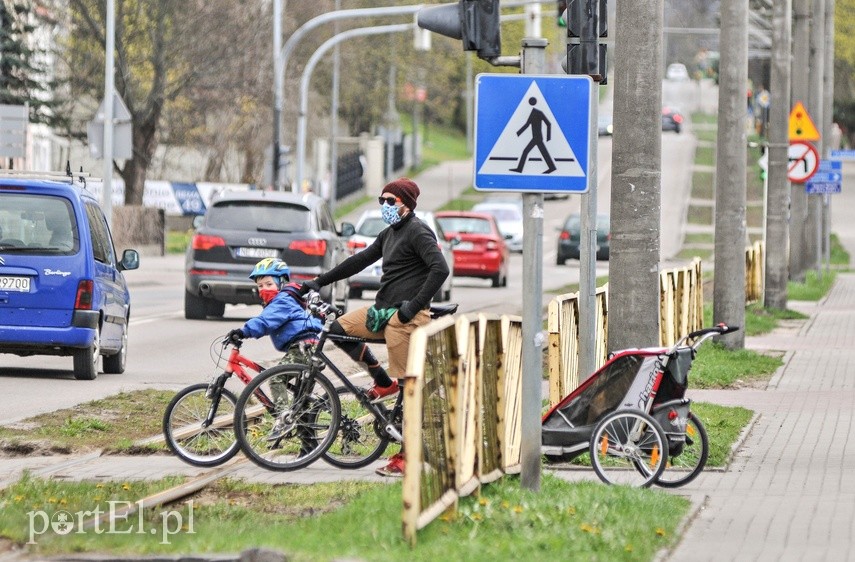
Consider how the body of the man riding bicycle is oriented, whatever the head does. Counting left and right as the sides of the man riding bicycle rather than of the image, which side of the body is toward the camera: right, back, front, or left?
left

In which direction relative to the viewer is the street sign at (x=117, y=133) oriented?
away from the camera

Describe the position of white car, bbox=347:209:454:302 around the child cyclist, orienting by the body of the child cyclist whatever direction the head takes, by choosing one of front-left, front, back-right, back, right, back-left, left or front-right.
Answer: right

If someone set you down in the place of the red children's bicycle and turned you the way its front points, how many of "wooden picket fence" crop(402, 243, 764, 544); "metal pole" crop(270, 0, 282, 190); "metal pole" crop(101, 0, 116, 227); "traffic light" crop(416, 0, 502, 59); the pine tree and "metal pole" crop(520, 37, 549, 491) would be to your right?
3

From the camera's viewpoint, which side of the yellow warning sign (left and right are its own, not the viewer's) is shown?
front

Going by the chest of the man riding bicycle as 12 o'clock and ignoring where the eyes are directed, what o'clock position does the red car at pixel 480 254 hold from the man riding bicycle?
The red car is roughly at 3 o'clock from the man riding bicycle.

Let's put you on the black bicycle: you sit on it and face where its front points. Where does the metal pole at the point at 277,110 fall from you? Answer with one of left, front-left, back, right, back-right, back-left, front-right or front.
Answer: right

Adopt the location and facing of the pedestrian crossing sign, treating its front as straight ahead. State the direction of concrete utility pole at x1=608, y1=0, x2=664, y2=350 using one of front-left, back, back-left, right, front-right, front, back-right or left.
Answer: back

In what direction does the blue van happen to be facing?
away from the camera

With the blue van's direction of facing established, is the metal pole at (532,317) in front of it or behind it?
behind

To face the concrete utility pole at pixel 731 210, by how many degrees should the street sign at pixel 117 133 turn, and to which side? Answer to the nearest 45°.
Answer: approximately 135° to its right

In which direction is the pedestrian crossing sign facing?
toward the camera

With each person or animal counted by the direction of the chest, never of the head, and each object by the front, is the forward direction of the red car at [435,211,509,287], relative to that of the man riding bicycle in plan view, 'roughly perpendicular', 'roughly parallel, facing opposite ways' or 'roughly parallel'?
roughly perpendicular

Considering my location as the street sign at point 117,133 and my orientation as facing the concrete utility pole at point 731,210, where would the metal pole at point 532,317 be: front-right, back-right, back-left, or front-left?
front-right

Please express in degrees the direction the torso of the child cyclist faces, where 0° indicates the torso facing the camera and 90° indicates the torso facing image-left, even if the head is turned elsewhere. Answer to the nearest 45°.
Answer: approximately 90°

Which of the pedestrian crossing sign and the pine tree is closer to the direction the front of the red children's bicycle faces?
the pine tree
